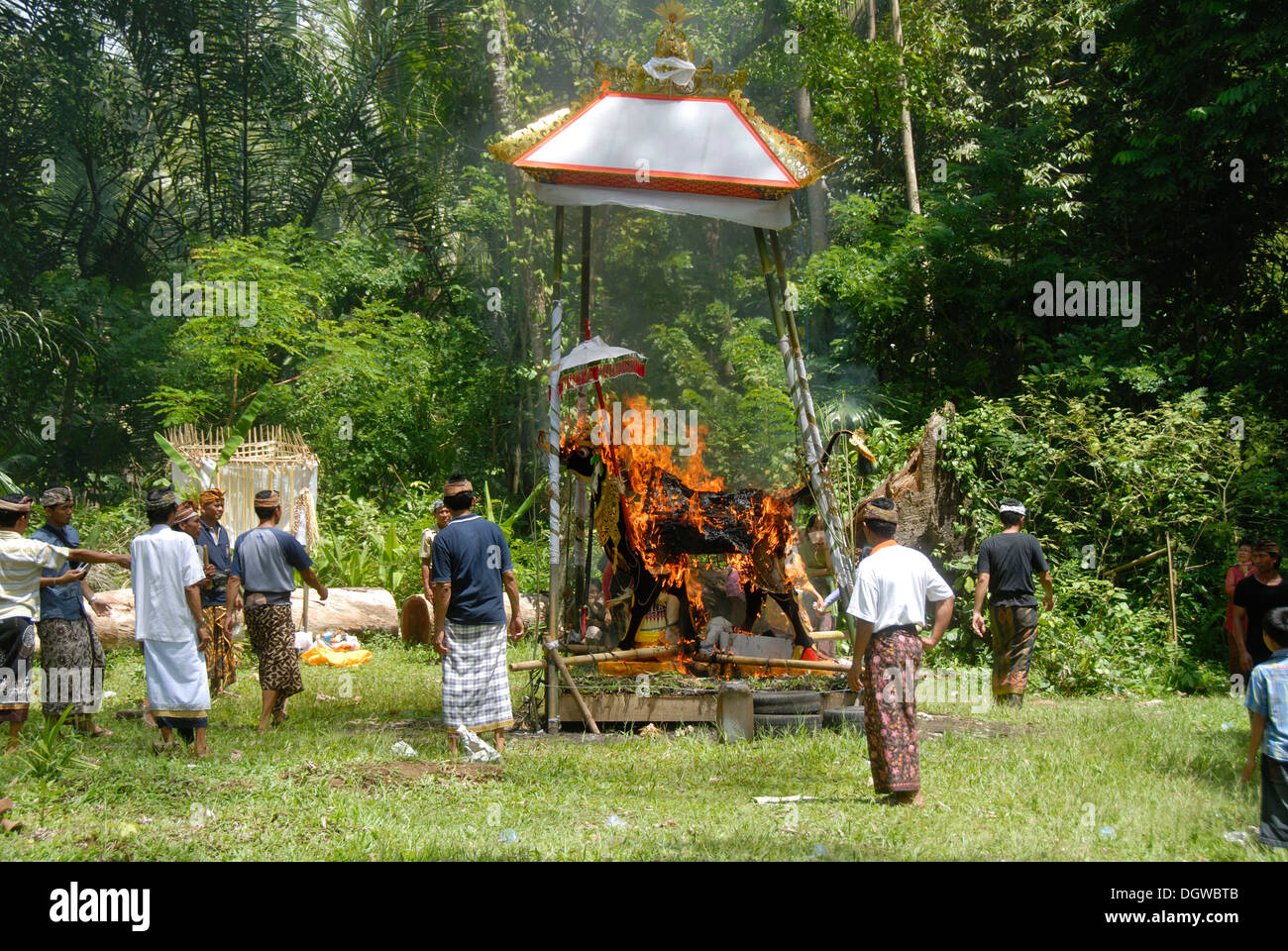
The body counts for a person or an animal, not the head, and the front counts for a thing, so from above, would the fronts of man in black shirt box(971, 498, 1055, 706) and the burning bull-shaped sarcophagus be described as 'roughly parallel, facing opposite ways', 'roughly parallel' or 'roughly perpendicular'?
roughly perpendicular

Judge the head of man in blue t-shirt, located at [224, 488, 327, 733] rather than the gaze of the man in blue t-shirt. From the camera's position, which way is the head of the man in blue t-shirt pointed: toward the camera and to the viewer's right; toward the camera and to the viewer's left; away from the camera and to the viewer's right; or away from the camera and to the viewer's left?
away from the camera and to the viewer's right

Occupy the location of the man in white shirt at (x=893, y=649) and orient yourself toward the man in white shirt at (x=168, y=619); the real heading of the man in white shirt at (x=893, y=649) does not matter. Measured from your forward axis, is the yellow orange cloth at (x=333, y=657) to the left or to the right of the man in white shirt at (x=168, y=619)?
right

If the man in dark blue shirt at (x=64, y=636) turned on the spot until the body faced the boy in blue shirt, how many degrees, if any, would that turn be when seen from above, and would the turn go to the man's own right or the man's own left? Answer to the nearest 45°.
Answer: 0° — they already face them

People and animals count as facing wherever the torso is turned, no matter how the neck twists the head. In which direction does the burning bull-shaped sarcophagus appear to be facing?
to the viewer's left

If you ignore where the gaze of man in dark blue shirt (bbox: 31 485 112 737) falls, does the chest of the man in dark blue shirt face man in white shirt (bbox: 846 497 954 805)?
yes

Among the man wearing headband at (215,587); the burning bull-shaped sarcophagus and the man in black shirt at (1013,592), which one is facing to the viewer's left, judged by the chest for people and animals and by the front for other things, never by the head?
the burning bull-shaped sarcophagus

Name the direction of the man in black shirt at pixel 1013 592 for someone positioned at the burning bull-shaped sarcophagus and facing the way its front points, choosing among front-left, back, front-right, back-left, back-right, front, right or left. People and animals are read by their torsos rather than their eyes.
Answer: back

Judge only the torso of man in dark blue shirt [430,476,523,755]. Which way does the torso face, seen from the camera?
away from the camera
